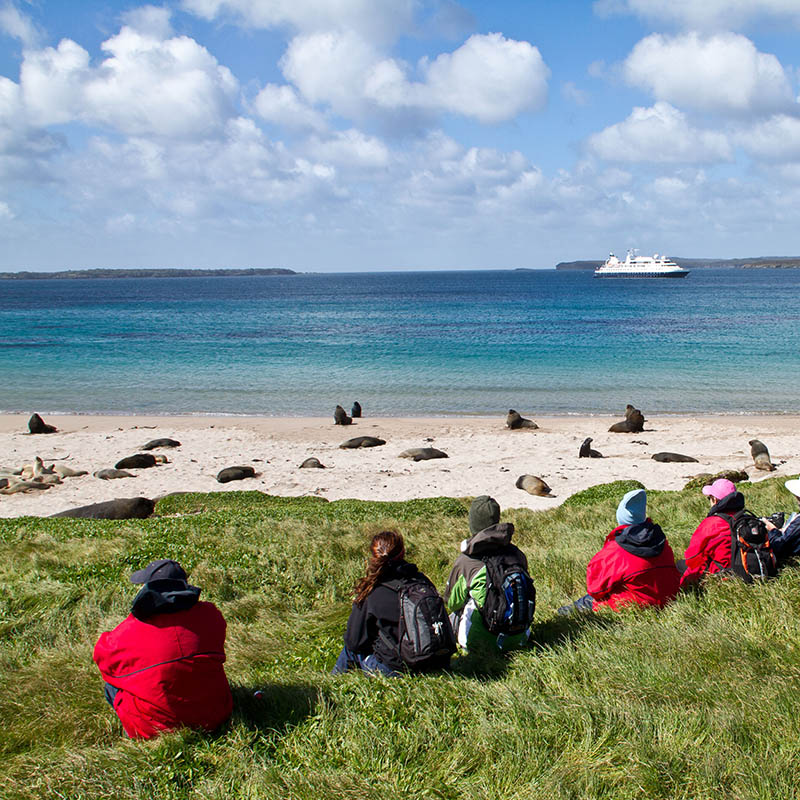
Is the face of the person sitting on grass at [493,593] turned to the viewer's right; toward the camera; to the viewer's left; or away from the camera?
away from the camera

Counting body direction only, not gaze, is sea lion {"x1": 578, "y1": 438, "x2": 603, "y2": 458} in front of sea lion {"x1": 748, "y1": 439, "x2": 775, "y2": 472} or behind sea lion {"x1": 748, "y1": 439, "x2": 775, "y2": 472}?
in front

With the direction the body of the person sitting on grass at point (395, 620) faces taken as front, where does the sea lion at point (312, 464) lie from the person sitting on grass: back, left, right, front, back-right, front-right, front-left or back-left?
front-right

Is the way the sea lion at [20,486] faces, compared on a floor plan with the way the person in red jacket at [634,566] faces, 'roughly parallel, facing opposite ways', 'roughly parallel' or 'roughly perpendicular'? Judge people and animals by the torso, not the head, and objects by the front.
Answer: roughly perpendicular

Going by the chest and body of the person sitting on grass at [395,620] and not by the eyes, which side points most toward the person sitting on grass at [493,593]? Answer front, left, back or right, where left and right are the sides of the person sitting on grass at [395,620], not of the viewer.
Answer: right

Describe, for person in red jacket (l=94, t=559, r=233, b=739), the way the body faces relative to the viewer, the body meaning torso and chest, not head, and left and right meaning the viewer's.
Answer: facing away from the viewer and to the left of the viewer

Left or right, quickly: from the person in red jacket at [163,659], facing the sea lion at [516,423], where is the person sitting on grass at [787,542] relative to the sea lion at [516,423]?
right

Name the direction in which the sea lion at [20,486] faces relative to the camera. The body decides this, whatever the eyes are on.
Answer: to the viewer's left
